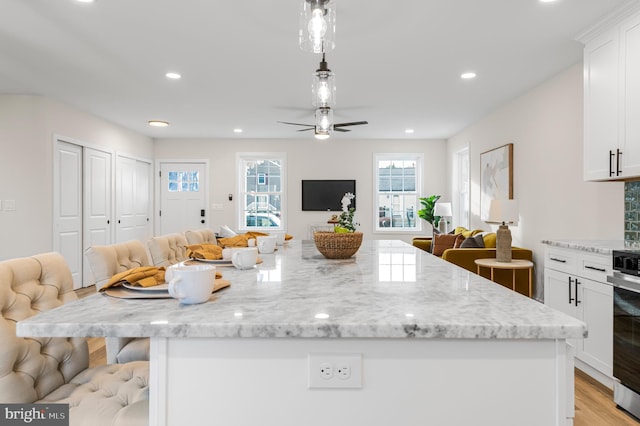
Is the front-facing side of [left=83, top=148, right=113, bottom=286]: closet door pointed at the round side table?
yes

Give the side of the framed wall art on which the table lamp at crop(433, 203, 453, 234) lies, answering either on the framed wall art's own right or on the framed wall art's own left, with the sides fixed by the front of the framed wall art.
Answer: on the framed wall art's own right

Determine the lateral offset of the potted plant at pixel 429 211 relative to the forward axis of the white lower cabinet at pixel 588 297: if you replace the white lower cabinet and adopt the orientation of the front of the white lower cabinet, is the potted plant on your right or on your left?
on your right

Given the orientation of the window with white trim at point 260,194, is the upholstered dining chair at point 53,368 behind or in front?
in front

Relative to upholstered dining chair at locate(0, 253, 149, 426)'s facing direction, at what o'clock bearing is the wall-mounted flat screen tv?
The wall-mounted flat screen tv is roughly at 9 o'clock from the upholstered dining chair.

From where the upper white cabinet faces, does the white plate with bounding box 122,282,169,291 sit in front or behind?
in front

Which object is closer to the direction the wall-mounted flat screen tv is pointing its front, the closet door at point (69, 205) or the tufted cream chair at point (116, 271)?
the tufted cream chair

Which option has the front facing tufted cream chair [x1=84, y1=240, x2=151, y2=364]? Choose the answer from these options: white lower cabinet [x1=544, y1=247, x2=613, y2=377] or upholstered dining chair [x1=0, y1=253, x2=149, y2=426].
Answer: the white lower cabinet

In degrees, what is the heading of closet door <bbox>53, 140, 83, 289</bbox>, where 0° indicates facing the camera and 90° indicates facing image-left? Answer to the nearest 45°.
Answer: approximately 315°

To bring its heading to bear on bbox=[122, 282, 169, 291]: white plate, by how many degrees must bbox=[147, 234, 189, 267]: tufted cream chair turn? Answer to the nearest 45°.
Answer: approximately 45° to its right

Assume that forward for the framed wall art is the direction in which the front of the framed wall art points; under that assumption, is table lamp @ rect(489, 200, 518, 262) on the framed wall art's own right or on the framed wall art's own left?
on the framed wall art's own left
